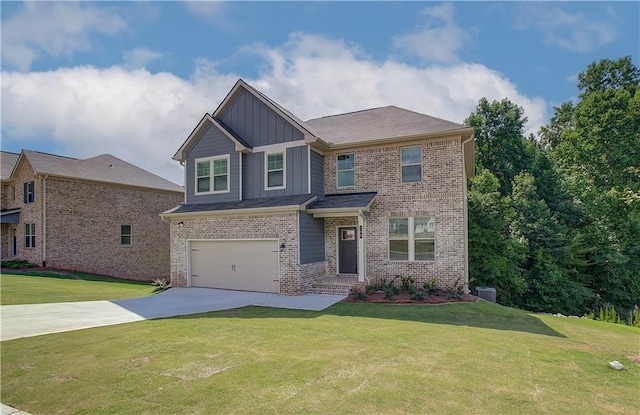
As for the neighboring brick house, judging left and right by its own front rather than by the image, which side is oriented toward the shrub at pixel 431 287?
left

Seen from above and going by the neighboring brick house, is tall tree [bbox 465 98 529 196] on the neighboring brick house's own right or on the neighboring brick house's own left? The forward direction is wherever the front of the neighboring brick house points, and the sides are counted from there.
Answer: on the neighboring brick house's own left

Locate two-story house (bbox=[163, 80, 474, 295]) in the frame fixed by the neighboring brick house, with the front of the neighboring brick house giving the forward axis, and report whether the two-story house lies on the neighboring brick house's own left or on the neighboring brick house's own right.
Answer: on the neighboring brick house's own left

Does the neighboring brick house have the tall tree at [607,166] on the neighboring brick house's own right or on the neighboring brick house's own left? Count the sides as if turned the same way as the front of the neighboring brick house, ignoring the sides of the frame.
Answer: on the neighboring brick house's own left

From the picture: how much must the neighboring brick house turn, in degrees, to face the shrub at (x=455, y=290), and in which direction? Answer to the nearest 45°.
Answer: approximately 90° to its left

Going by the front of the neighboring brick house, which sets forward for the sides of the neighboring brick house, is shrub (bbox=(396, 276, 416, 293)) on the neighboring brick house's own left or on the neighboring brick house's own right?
on the neighboring brick house's own left

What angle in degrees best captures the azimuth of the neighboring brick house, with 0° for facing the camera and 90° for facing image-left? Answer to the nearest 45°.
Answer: approximately 45°

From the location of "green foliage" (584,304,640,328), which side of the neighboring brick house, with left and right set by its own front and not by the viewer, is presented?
left

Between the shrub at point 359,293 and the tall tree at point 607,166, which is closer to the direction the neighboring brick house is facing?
the shrub
